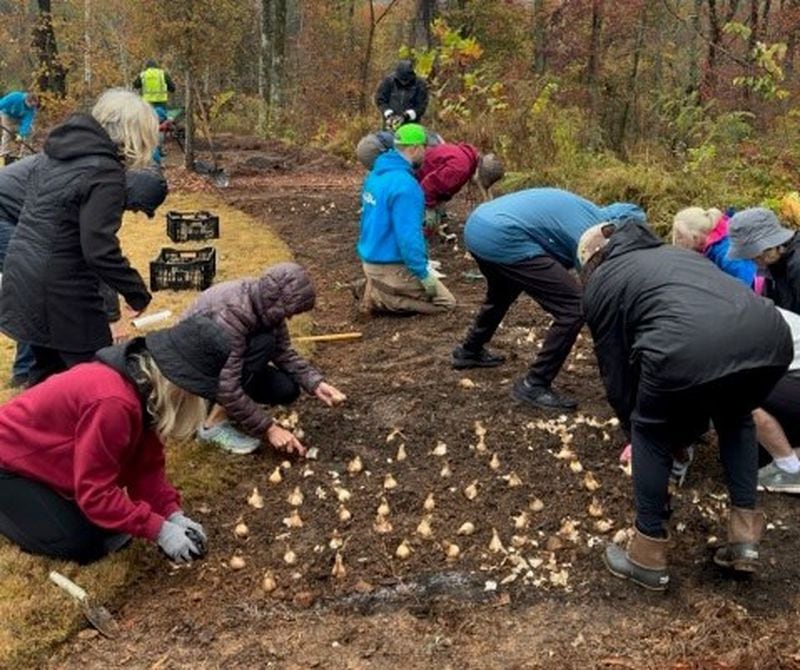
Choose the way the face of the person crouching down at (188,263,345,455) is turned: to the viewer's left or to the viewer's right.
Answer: to the viewer's right

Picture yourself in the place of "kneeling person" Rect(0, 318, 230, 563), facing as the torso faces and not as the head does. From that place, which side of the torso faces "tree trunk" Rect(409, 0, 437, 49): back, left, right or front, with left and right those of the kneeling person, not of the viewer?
left

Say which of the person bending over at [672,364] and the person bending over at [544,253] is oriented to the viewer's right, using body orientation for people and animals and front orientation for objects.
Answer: the person bending over at [544,253]

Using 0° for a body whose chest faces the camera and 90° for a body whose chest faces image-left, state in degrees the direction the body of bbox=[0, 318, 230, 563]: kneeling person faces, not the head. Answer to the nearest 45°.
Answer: approximately 270°

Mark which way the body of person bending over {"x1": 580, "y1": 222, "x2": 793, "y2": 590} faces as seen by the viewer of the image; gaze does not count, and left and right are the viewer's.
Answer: facing away from the viewer and to the left of the viewer

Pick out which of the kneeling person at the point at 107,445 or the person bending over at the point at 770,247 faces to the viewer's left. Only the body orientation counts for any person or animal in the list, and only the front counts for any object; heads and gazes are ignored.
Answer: the person bending over

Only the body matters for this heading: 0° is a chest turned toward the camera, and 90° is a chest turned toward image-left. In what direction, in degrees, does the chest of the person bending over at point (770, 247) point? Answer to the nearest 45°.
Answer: approximately 90°

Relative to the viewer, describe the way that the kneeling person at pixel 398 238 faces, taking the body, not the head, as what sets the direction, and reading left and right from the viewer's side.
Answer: facing away from the viewer and to the right of the viewer

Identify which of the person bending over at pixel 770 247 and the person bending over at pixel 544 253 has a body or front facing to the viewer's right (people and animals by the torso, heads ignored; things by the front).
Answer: the person bending over at pixel 544 253

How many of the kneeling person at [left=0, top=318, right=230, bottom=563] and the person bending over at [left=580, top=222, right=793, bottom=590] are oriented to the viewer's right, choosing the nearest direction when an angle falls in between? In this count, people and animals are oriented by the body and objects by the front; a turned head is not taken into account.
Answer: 1

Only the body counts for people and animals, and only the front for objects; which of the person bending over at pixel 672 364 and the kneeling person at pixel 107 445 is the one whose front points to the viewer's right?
the kneeling person

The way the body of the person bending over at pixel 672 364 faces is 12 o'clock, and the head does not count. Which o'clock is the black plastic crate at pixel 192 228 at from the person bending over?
The black plastic crate is roughly at 12 o'clock from the person bending over.

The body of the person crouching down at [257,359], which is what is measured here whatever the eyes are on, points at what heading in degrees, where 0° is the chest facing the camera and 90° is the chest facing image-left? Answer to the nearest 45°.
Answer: approximately 315°

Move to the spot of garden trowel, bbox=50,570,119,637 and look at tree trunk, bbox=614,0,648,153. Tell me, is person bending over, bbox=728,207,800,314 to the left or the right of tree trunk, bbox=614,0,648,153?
right
